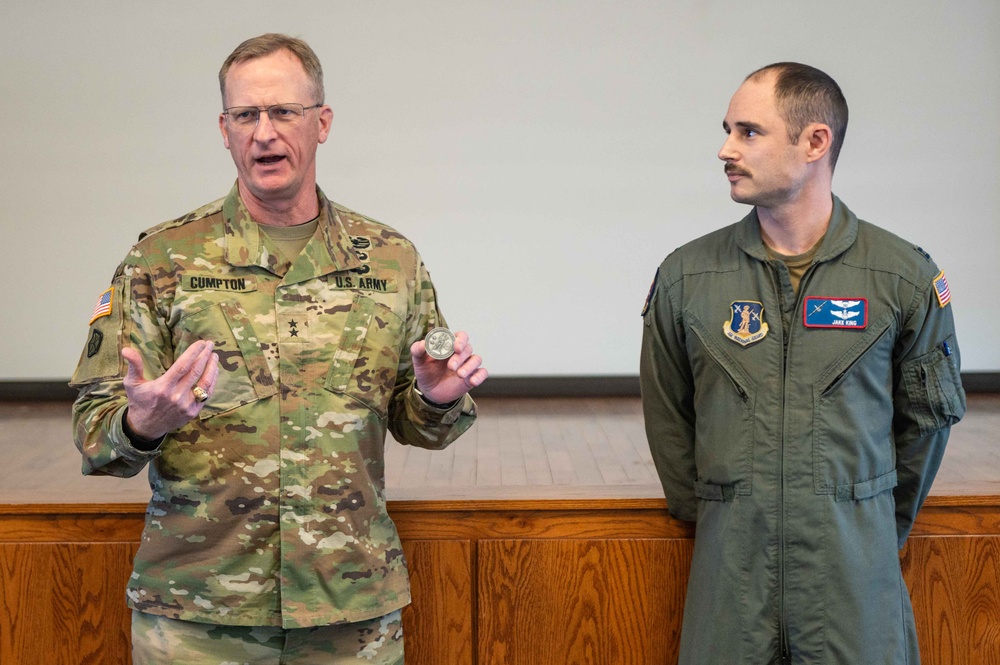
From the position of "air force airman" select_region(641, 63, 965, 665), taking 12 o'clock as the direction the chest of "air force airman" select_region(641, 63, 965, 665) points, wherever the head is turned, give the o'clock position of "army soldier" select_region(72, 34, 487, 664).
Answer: "army soldier" select_region(72, 34, 487, 664) is roughly at 2 o'clock from "air force airman" select_region(641, 63, 965, 665).

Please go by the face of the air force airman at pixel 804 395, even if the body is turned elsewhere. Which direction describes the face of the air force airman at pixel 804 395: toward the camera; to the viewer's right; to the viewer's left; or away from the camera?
to the viewer's left

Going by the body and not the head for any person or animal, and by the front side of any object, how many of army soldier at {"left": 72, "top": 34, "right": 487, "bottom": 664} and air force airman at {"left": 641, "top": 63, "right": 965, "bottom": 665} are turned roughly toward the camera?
2

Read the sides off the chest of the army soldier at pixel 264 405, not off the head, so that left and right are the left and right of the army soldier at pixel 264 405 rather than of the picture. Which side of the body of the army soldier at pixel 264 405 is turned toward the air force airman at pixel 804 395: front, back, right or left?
left

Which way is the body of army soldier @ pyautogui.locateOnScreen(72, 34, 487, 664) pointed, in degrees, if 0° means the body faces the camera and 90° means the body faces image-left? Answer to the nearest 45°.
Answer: approximately 0°

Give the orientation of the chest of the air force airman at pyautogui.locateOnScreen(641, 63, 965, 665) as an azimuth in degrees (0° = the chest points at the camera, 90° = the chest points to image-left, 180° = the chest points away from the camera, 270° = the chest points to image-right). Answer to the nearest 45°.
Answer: approximately 0°
